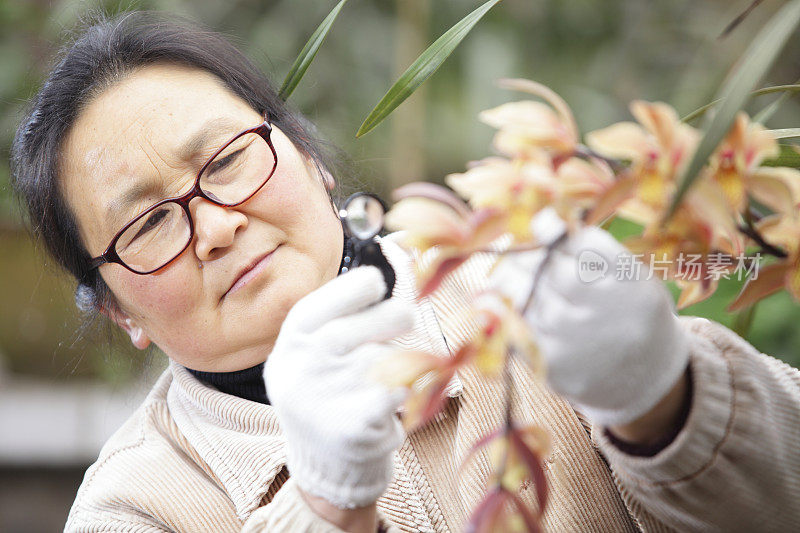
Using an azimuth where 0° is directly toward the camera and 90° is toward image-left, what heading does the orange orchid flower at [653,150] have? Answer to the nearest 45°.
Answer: approximately 45°

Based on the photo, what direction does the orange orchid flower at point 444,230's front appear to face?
to the viewer's left

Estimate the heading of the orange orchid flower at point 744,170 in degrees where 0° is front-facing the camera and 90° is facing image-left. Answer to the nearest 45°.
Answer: approximately 45°

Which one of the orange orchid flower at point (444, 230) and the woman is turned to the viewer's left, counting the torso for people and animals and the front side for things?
the orange orchid flower

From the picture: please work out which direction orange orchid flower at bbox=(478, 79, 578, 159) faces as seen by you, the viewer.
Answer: facing to the left of the viewer
